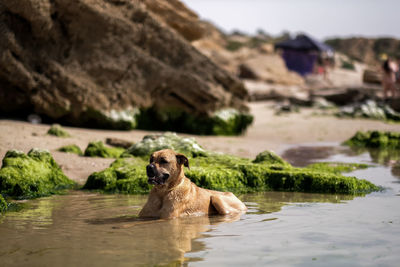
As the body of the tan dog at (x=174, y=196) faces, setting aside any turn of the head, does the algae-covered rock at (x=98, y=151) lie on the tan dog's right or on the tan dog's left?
on the tan dog's right

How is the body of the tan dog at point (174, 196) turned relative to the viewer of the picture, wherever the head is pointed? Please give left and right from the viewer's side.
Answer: facing the viewer and to the left of the viewer

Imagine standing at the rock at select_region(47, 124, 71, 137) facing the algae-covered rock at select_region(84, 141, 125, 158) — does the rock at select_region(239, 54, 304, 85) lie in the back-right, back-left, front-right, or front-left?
back-left

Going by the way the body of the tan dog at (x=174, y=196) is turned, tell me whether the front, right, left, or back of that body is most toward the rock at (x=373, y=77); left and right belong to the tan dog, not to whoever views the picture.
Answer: back

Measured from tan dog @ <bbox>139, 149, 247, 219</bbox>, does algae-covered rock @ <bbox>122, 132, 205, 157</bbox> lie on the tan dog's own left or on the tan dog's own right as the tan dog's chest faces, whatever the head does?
on the tan dog's own right

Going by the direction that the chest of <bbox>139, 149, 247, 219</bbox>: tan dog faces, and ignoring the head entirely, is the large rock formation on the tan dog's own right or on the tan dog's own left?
on the tan dog's own right

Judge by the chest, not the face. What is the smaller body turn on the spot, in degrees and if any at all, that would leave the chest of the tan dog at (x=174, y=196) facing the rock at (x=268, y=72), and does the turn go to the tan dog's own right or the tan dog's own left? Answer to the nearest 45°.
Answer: approximately 135° to the tan dog's own right

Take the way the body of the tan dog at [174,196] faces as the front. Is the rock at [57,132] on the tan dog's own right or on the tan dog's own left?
on the tan dog's own right

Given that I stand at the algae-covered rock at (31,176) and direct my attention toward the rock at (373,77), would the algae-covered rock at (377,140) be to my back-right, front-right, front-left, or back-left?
front-right

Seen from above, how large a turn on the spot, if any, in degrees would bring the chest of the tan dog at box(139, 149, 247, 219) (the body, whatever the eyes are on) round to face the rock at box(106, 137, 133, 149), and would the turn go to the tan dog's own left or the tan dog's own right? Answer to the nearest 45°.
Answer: approximately 135° to the tan dog's own right

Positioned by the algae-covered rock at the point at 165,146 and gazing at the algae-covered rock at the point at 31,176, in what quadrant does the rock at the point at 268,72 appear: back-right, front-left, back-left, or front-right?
back-right

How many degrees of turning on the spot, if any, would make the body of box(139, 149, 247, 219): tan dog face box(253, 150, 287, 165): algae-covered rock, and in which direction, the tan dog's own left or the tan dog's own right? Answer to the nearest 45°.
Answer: approximately 180°
